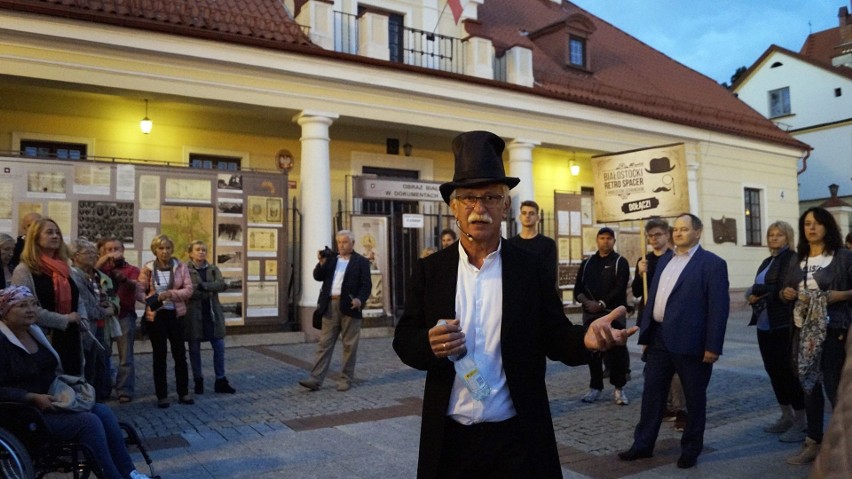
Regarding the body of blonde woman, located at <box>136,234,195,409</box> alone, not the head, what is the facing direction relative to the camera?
toward the camera

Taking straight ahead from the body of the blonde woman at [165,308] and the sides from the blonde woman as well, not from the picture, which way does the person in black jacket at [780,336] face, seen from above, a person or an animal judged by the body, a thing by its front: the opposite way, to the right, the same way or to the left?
to the right

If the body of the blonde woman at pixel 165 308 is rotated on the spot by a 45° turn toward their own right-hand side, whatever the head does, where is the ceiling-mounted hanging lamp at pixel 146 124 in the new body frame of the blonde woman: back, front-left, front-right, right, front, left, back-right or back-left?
back-right

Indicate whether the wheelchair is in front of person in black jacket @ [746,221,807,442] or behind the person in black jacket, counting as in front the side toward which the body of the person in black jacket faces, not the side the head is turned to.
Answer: in front

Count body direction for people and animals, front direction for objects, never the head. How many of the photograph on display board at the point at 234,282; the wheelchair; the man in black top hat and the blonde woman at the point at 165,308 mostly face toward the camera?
3

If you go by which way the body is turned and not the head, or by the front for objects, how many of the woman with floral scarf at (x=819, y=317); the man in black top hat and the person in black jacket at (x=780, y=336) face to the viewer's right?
0

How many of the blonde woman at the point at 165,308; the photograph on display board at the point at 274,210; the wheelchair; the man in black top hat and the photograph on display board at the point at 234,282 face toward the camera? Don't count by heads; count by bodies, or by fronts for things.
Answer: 4

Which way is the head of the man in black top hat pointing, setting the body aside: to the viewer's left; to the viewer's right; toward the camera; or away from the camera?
toward the camera

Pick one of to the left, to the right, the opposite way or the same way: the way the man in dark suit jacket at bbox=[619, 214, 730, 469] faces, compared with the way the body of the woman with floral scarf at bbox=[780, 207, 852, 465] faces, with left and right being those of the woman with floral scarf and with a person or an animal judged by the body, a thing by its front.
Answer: the same way

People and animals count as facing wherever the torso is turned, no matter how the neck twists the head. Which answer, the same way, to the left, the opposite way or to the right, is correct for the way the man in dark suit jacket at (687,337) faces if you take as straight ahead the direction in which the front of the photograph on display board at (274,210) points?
to the right

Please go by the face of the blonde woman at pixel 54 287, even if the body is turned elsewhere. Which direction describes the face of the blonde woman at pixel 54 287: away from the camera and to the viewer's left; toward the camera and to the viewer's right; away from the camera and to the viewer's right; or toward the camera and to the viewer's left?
toward the camera and to the viewer's right

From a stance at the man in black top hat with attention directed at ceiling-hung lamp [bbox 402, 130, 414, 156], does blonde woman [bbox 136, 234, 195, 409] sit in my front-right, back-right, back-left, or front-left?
front-left

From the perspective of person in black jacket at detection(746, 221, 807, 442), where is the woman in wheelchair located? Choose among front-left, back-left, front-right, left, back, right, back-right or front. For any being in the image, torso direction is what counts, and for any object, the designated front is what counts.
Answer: front

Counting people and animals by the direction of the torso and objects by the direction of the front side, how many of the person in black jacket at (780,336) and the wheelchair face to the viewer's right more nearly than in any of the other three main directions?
1

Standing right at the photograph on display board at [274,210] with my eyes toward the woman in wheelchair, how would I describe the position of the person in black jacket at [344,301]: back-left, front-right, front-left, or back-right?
front-left

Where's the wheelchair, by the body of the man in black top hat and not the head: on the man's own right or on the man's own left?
on the man's own right

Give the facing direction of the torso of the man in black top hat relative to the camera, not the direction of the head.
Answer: toward the camera

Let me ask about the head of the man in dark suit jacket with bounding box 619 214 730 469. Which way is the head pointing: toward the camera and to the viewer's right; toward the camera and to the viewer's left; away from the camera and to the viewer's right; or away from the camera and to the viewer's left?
toward the camera and to the viewer's left

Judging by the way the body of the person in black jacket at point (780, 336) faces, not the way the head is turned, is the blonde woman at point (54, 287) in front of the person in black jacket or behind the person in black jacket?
in front

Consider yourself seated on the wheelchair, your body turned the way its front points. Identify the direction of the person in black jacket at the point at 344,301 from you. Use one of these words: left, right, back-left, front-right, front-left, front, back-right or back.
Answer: front-left

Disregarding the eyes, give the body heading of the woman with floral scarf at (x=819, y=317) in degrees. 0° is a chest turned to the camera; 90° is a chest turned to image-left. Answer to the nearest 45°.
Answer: approximately 45°

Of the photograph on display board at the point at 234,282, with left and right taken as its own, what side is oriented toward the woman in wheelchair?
front
